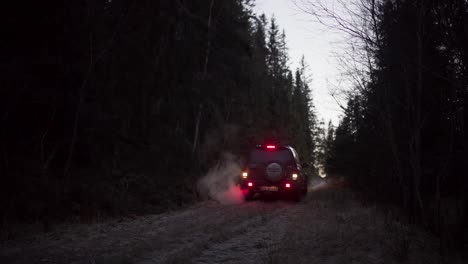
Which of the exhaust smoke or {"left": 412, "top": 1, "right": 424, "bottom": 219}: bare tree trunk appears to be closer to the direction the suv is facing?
the exhaust smoke

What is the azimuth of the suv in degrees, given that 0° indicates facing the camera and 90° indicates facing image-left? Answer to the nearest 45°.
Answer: approximately 180°

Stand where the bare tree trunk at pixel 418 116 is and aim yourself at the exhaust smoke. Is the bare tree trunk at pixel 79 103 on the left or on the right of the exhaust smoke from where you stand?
left

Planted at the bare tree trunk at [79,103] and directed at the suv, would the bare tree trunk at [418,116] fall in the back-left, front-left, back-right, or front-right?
front-right

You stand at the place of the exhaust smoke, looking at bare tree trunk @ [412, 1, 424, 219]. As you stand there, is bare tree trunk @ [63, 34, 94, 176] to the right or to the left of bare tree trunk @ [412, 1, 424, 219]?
right

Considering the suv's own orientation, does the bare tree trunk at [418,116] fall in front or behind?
behind

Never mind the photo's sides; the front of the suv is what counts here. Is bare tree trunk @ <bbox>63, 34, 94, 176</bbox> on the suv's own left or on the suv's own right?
on the suv's own left
